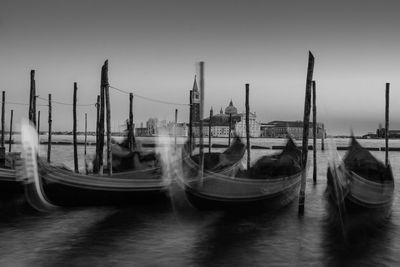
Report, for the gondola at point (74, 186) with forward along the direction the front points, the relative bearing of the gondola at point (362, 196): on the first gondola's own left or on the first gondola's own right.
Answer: on the first gondola's own left

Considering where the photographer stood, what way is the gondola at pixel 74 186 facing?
facing the viewer and to the left of the viewer

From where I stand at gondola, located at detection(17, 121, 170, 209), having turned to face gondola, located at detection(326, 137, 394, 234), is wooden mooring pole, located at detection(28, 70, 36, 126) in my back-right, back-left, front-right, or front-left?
back-left
